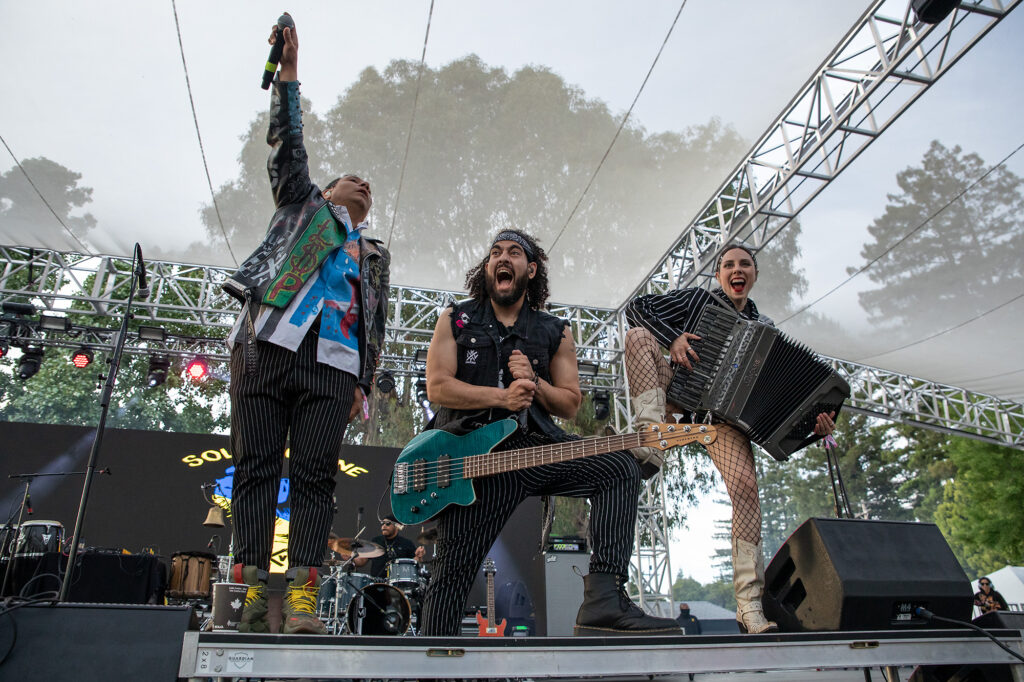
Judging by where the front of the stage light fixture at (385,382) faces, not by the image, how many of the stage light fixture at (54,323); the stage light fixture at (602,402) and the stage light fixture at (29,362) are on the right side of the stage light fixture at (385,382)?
2

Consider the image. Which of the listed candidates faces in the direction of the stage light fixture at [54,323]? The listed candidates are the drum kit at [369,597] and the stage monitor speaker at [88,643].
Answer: the stage monitor speaker

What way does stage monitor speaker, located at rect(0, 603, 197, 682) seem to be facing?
away from the camera

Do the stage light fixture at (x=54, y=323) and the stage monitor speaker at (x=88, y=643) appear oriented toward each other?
yes

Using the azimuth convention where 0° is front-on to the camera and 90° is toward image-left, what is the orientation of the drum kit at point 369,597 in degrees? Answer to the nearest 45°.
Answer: approximately 0°

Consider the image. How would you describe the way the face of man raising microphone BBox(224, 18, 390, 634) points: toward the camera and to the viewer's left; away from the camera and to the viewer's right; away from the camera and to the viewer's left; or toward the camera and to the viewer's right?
toward the camera and to the viewer's right

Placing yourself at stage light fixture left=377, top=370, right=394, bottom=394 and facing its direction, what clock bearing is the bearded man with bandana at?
The bearded man with bandana is roughly at 12 o'clock from the stage light fixture.

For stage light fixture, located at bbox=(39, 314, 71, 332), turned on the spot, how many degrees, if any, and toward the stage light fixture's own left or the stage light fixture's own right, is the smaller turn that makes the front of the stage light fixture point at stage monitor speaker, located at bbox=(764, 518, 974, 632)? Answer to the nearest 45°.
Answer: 0° — it already faces it

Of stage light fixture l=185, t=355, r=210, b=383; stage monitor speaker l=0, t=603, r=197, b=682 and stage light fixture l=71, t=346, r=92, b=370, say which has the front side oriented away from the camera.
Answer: the stage monitor speaker

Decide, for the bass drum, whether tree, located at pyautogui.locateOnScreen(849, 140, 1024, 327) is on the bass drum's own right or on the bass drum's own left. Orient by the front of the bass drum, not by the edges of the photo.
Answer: on the bass drum's own left

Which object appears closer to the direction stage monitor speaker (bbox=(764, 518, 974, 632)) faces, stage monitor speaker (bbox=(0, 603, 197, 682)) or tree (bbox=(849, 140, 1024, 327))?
the tree
